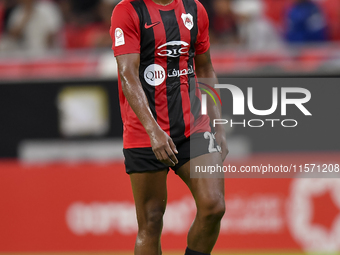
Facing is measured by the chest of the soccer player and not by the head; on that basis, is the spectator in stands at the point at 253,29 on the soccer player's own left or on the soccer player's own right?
on the soccer player's own left

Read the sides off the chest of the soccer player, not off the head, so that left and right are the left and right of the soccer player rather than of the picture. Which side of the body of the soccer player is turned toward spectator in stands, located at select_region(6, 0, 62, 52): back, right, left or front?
back

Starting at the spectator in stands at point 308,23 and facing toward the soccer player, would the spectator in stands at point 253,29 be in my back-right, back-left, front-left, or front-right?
front-right

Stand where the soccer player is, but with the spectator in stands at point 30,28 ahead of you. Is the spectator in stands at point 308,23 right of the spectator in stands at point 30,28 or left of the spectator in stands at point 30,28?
right

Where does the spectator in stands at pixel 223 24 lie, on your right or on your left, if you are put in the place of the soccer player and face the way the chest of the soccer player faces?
on your left

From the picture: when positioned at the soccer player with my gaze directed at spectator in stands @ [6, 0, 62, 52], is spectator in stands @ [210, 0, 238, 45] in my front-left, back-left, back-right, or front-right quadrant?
front-right

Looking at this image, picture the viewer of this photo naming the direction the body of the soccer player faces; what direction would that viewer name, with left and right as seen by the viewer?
facing the viewer and to the right of the viewer

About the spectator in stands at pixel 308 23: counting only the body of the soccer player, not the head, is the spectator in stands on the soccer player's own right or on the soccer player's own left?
on the soccer player's own left

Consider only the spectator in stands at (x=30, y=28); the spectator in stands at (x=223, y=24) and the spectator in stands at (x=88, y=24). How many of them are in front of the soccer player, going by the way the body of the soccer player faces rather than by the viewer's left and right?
0

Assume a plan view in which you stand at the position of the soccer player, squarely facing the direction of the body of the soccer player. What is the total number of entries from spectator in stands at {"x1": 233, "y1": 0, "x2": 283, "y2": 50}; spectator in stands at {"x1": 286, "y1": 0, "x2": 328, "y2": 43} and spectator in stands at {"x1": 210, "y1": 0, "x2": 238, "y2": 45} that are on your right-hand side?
0
